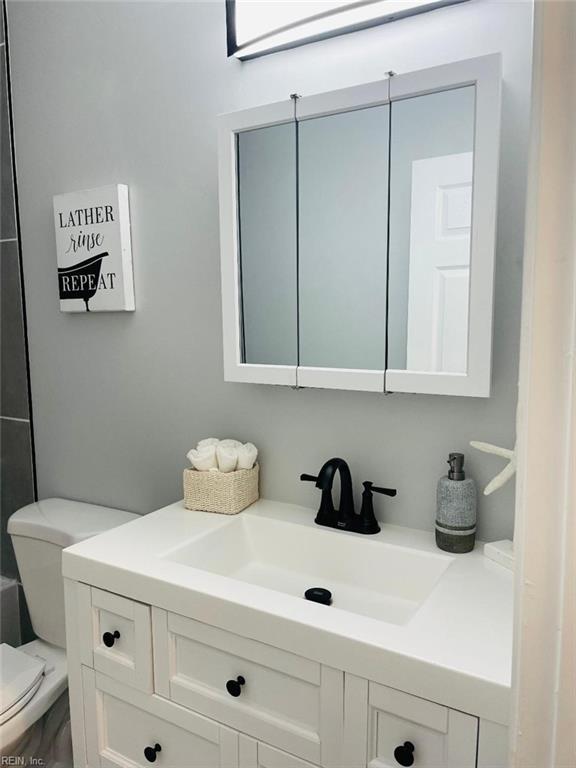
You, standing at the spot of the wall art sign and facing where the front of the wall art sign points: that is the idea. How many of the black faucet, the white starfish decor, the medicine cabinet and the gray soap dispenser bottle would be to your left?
4

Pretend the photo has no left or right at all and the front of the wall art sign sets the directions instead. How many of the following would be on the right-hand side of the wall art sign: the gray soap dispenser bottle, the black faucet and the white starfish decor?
0

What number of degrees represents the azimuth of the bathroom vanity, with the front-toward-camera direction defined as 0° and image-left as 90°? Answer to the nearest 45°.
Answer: approximately 45°

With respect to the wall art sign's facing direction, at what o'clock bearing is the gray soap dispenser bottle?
The gray soap dispenser bottle is roughly at 9 o'clock from the wall art sign.

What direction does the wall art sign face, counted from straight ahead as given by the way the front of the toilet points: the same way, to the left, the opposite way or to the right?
the same way

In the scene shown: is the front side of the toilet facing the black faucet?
no

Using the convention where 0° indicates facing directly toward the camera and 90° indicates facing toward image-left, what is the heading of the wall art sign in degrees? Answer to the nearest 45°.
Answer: approximately 45°

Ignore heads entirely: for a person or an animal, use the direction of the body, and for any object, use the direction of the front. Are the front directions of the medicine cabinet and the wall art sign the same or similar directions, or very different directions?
same or similar directions

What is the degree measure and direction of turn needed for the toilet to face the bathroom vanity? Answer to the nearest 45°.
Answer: approximately 90° to its left

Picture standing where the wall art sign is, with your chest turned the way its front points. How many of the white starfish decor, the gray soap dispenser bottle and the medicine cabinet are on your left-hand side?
3

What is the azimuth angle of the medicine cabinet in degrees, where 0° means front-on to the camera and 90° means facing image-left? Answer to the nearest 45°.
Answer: approximately 45°

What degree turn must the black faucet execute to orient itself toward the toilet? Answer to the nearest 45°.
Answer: approximately 45° to its right

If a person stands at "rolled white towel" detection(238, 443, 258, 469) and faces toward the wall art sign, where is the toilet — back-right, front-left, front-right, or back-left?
front-left

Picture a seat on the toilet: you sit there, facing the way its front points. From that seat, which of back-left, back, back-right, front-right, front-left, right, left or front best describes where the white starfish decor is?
left

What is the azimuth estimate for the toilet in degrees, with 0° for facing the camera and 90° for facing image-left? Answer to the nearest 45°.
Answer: approximately 45°
